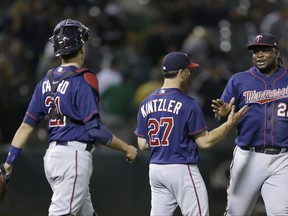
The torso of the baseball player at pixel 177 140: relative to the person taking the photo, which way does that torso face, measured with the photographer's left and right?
facing away from the viewer and to the right of the viewer

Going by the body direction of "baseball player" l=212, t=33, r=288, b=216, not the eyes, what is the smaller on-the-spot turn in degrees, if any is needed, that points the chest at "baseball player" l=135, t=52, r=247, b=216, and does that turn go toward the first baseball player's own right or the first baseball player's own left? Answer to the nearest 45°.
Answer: approximately 45° to the first baseball player's own right

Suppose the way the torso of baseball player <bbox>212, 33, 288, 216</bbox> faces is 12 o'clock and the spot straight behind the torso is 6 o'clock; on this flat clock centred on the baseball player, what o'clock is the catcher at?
The catcher is roughly at 2 o'clock from the baseball player.

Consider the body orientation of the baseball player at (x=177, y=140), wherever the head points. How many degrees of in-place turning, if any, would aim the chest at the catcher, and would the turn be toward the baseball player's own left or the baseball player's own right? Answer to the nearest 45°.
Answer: approximately 135° to the baseball player's own left

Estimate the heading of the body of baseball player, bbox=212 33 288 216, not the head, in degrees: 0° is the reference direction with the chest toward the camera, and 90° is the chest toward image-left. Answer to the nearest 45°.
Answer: approximately 0°

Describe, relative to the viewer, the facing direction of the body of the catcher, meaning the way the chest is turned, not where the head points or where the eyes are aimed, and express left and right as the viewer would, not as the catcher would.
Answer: facing away from the viewer and to the right of the viewer
